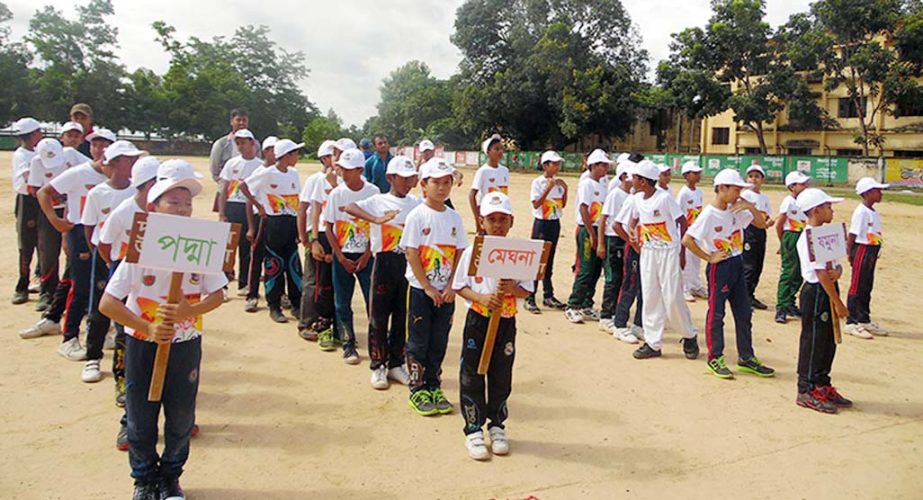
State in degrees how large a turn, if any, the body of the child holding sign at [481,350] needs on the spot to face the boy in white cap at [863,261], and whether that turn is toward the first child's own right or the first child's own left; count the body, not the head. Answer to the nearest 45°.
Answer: approximately 135° to the first child's own left

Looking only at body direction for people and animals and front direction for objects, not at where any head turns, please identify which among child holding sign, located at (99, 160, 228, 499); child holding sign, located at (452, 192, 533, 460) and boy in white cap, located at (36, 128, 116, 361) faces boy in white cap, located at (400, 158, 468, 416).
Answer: boy in white cap, located at (36, 128, 116, 361)

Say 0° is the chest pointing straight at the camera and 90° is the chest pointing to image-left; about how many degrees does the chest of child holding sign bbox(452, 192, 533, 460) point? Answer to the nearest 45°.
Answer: approximately 0°

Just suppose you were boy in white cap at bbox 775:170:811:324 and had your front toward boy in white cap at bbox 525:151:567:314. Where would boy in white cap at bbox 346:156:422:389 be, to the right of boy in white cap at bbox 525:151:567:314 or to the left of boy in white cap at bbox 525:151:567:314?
left

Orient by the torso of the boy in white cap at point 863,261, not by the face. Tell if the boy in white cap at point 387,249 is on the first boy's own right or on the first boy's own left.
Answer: on the first boy's own right

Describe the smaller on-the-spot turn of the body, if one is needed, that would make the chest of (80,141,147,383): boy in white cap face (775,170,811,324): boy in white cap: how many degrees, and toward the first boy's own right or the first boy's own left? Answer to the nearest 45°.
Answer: approximately 45° to the first boy's own left

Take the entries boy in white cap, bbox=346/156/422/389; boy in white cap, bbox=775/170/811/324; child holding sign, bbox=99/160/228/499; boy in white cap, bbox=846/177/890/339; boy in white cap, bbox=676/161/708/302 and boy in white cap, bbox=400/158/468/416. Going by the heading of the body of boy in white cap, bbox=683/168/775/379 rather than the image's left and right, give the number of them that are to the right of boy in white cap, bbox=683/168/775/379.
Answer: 3
